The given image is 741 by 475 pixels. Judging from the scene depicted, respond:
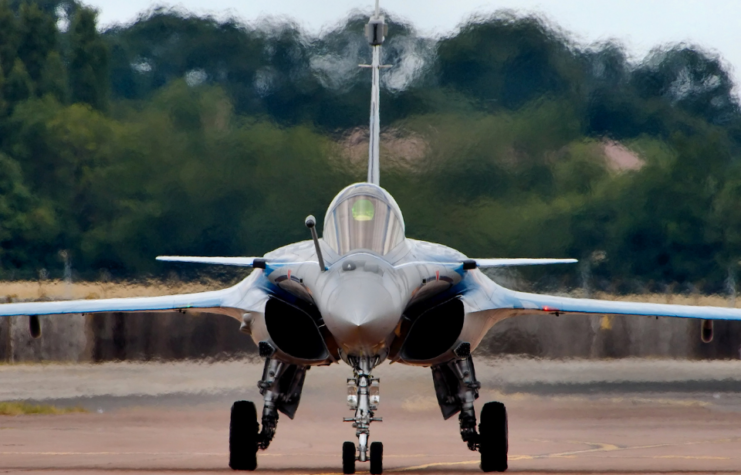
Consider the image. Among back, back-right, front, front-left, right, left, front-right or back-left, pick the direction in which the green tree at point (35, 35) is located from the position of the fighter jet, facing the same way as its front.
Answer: back-right

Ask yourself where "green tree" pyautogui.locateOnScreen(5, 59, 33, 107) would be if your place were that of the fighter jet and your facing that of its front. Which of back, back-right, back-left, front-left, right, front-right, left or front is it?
back-right

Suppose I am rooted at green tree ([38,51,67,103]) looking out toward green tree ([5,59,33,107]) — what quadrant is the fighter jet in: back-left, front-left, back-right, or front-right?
back-left

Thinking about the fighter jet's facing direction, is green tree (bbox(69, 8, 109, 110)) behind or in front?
behind

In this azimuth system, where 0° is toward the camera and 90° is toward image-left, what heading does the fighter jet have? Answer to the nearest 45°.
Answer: approximately 0°

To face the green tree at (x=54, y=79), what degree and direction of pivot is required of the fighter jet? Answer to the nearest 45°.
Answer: approximately 135° to its right

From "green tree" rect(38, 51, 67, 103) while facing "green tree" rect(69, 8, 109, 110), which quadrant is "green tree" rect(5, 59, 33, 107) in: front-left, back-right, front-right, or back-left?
back-right

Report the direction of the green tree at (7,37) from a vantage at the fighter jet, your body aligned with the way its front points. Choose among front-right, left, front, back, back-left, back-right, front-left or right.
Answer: back-right
